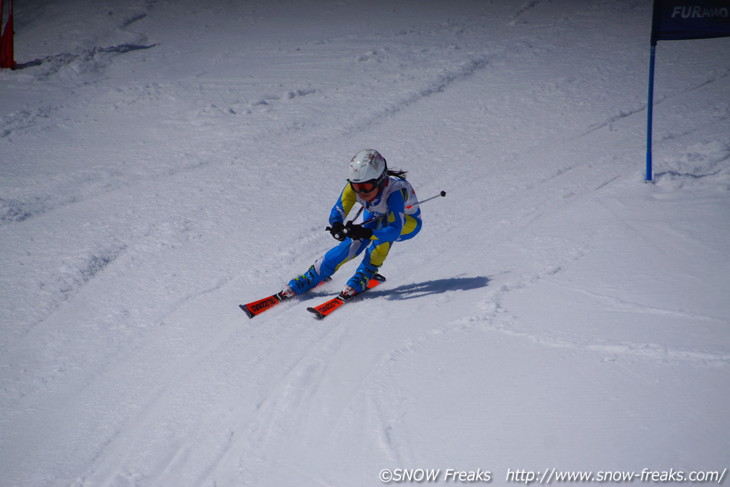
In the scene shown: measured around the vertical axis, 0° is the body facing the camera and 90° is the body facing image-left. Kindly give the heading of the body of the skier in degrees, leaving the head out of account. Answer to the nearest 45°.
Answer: approximately 45°

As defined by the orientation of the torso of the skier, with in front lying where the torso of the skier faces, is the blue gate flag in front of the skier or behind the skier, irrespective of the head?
behind
